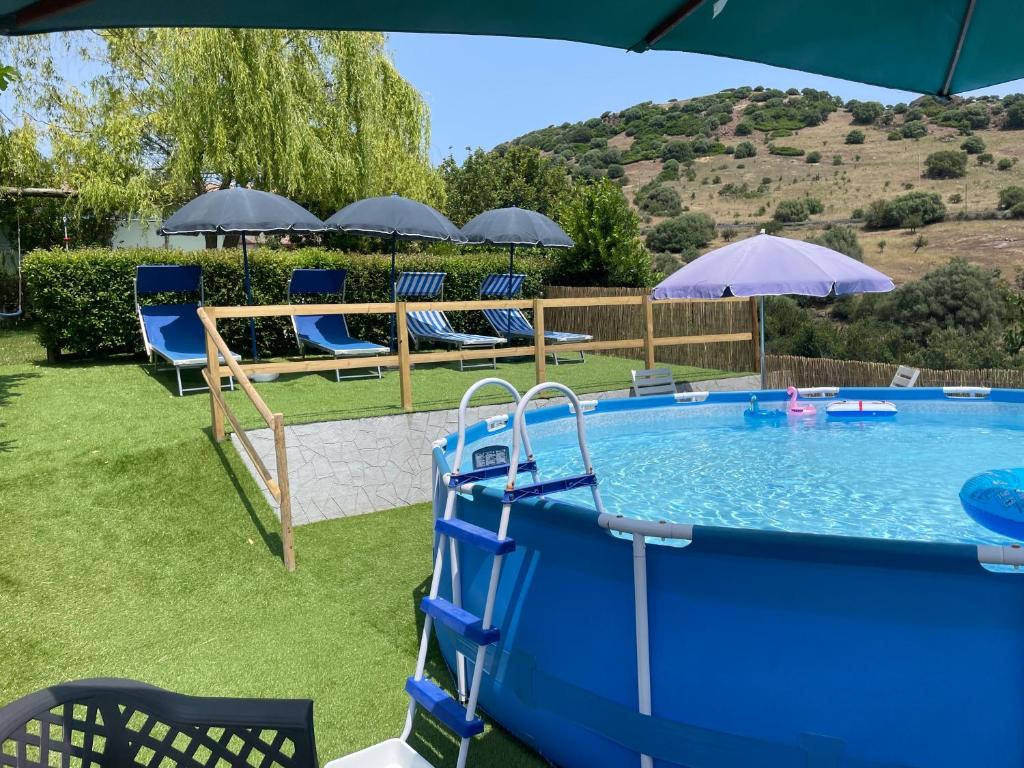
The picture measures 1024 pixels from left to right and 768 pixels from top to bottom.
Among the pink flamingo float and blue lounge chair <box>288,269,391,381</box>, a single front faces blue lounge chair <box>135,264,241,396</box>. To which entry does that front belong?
the pink flamingo float

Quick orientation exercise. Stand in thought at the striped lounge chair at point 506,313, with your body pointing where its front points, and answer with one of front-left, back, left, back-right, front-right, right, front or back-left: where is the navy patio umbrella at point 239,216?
right

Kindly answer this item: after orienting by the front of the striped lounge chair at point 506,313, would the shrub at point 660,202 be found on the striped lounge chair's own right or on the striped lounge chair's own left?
on the striped lounge chair's own left

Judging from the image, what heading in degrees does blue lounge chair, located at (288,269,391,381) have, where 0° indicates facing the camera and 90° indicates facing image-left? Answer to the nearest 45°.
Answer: approximately 315°

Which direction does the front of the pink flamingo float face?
to the viewer's left
